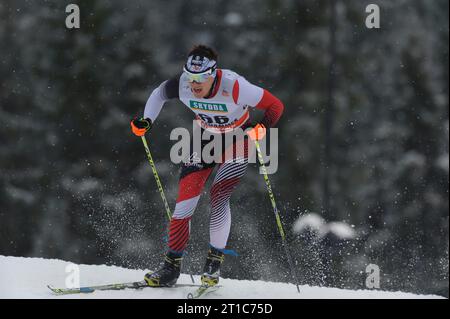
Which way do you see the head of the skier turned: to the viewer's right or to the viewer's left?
to the viewer's left

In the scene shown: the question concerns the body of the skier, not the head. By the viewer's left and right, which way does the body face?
facing the viewer and to the left of the viewer
